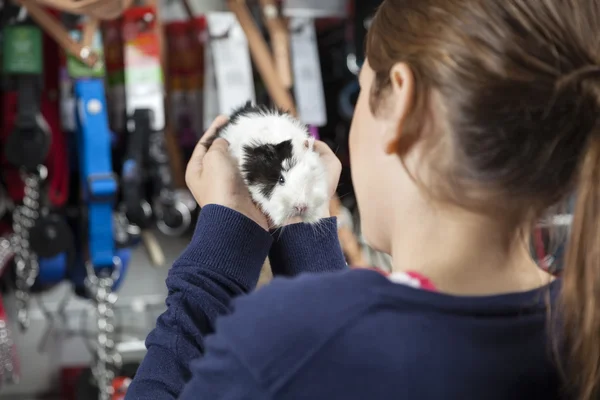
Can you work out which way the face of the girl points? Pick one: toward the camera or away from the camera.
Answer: away from the camera

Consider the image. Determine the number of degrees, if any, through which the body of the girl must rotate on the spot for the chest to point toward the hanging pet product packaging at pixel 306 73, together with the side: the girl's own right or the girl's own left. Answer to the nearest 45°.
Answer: approximately 45° to the girl's own right

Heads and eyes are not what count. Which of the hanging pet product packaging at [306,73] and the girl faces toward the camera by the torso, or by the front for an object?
the hanging pet product packaging

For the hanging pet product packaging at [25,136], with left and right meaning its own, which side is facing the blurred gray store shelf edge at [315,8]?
left

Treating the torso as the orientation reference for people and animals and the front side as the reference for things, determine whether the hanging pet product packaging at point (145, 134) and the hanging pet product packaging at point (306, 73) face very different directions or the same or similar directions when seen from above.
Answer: same or similar directions

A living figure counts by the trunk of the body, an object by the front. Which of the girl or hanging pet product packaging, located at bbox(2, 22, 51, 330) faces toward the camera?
the hanging pet product packaging

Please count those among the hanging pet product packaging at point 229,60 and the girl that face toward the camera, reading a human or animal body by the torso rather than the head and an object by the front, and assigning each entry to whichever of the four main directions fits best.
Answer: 1

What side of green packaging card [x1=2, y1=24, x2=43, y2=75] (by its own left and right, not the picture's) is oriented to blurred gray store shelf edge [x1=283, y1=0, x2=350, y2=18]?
left

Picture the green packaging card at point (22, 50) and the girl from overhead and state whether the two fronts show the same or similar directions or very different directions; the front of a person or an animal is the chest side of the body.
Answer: very different directions

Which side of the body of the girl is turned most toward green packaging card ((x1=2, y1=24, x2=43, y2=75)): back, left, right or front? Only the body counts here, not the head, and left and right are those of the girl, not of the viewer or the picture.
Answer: front

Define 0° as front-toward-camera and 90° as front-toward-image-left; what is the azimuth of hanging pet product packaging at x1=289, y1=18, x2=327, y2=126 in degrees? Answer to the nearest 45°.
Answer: approximately 0°

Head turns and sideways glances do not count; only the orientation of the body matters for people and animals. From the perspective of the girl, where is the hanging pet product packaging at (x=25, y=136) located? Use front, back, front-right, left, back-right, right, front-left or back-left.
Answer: front

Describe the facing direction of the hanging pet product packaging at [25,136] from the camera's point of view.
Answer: facing the viewer
